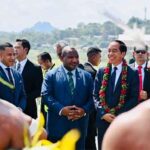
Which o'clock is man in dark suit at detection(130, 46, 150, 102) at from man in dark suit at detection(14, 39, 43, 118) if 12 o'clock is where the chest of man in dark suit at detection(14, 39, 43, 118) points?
man in dark suit at detection(130, 46, 150, 102) is roughly at 8 o'clock from man in dark suit at detection(14, 39, 43, 118).

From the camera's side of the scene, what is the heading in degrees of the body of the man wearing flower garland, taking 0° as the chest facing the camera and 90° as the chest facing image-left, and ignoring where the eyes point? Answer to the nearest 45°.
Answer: approximately 45°

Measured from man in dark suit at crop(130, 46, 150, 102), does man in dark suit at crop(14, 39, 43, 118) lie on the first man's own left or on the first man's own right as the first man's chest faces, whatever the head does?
on the first man's own right

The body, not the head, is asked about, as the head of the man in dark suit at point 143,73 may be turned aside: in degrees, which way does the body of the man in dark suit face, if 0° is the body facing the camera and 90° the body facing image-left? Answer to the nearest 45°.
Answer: approximately 0°

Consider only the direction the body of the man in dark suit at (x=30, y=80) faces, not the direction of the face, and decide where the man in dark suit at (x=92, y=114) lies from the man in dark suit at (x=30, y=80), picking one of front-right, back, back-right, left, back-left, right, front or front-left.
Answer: back-left
